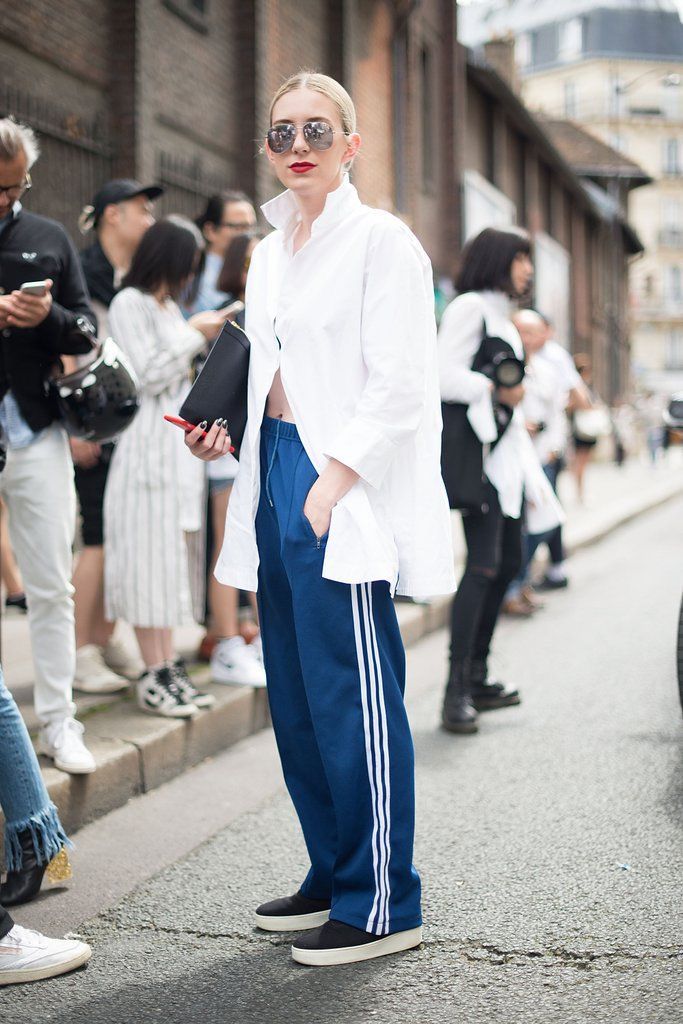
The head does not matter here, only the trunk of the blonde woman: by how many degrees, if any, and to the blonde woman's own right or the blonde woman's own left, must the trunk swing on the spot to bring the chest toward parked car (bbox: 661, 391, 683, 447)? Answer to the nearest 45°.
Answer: approximately 180°

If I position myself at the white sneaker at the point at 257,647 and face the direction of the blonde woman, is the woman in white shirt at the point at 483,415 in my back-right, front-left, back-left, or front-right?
front-left

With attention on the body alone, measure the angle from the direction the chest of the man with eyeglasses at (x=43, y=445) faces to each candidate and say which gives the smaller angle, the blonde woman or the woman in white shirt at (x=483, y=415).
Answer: the blonde woman

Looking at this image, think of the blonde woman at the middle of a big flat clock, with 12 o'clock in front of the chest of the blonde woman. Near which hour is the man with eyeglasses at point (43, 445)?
The man with eyeglasses is roughly at 3 o'clock from the blonde woman.

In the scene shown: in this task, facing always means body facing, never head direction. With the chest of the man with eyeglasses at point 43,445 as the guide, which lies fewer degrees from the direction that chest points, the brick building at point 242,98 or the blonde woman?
the blonde woman

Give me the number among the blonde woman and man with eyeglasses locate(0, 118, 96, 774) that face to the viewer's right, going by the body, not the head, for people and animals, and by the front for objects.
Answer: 0

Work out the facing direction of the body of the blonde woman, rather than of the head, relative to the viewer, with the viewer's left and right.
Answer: facing the viewer and to the left of the viewer

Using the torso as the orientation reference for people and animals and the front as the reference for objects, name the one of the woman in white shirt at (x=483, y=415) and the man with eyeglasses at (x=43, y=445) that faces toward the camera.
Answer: the man with eyeglasses

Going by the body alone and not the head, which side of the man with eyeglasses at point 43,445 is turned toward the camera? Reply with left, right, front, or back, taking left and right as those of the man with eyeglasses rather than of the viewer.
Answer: front

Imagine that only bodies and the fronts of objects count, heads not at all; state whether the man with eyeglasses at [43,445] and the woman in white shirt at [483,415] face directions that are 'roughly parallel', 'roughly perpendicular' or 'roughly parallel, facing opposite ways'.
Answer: roughly perpendicular
